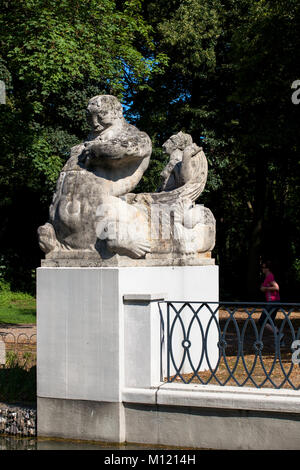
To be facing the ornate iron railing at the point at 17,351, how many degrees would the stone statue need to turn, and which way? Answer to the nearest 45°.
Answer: approximately 135° to its right

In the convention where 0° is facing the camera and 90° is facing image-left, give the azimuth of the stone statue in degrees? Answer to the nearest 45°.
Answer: approximately 45°
